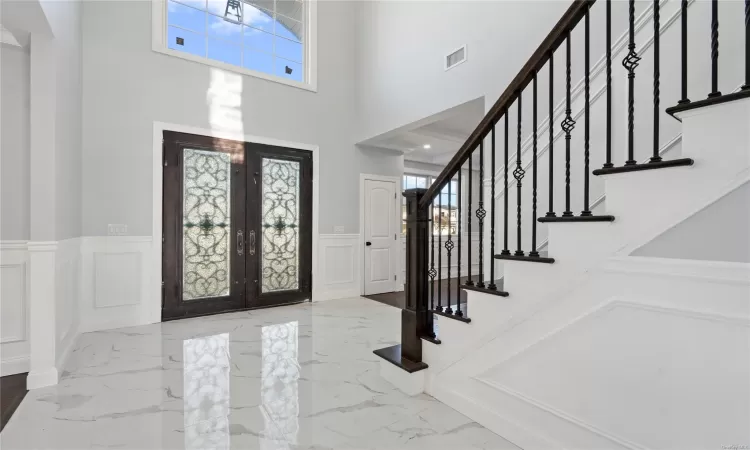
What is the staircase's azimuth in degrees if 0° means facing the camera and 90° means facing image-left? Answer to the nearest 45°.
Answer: approximately 135°

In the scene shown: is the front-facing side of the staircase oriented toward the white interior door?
yes

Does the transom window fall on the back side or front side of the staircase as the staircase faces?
on the front side
